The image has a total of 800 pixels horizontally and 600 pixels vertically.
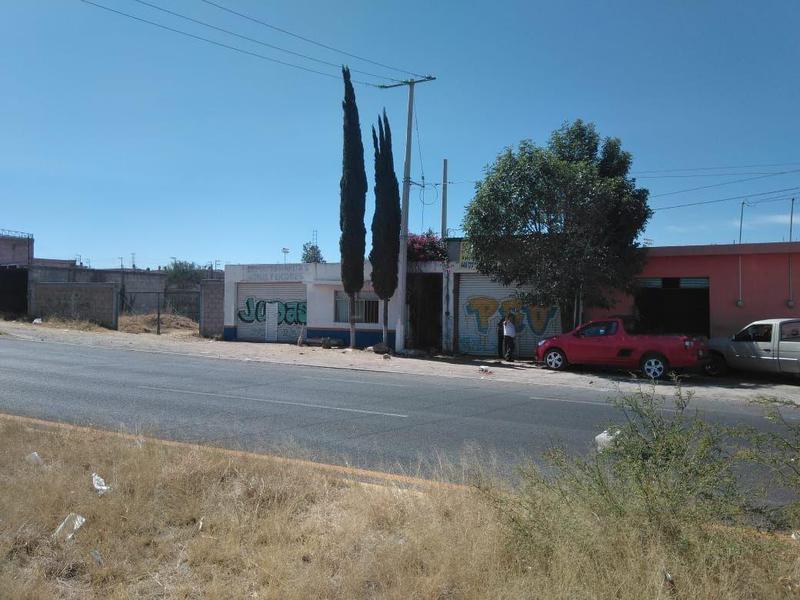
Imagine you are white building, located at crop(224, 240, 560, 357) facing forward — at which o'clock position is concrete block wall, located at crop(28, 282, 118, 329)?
The concrete block wall is roughly at 4 o'clock from the white building.

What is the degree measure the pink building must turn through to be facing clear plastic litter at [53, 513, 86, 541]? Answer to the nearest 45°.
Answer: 0° — it already faces it

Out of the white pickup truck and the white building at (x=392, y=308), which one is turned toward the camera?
the white building

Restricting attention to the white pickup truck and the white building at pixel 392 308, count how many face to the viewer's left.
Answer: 1

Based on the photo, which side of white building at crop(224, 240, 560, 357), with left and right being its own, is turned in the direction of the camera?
front

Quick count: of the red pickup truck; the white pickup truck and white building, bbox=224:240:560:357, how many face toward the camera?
1

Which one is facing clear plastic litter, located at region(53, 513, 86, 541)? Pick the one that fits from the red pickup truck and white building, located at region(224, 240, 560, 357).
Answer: the white building

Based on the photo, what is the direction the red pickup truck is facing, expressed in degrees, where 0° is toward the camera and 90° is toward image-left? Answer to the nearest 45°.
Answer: approximately 135°

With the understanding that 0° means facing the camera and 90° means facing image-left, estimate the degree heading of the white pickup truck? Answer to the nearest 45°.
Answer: approximately 90°

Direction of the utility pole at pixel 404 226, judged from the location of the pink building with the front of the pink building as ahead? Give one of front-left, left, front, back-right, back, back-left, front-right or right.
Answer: right

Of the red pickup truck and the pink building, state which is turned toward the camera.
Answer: the pink building

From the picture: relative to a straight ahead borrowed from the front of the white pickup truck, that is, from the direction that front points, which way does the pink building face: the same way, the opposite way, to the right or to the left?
to the left

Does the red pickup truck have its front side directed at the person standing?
yes

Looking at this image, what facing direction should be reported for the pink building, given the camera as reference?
facing the viewer
